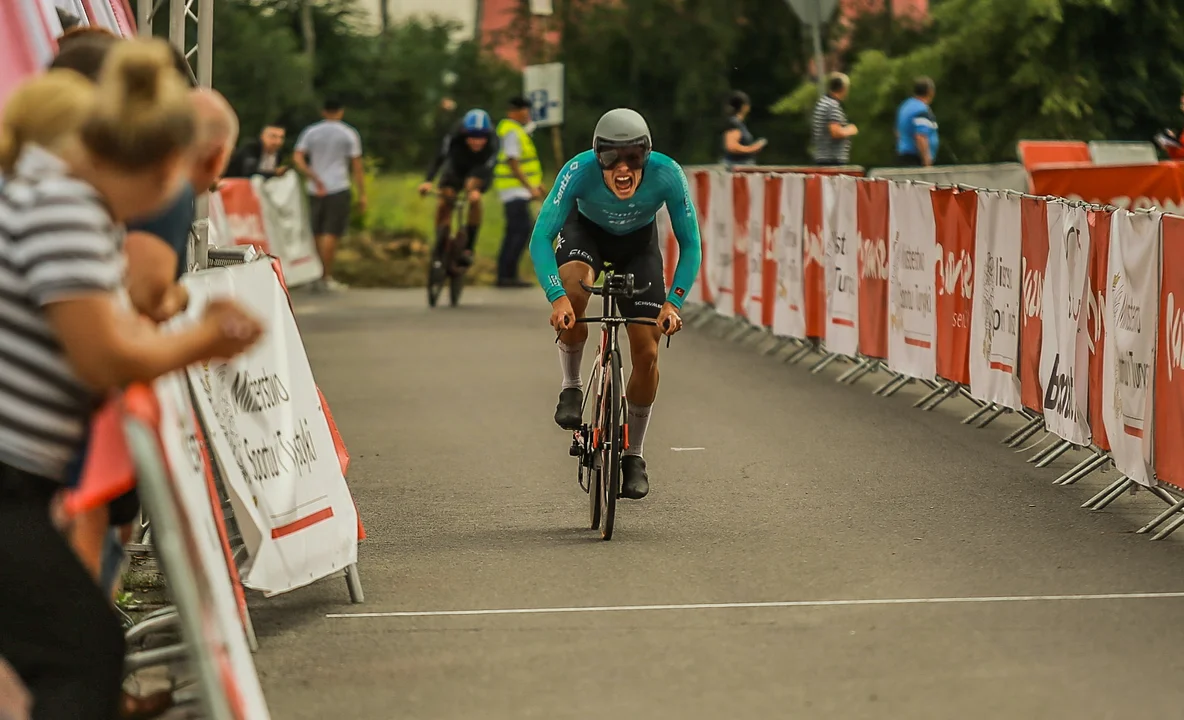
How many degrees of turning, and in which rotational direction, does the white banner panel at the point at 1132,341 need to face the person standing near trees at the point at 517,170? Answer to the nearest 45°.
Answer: approximately 90° to its right

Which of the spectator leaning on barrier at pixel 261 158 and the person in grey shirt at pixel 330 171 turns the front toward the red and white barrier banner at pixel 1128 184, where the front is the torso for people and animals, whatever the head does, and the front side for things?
the spectator leaning on barrier

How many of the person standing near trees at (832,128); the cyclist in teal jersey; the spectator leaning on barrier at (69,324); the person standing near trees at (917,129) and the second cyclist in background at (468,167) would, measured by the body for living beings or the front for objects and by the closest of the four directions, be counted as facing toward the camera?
2

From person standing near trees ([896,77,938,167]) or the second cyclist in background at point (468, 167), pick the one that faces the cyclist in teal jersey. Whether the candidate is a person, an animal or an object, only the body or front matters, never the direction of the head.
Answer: the second cyclist in background

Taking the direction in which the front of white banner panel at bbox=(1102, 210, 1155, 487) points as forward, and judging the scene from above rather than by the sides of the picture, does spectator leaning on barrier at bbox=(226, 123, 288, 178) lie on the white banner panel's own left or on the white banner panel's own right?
on the white banner panel's own right

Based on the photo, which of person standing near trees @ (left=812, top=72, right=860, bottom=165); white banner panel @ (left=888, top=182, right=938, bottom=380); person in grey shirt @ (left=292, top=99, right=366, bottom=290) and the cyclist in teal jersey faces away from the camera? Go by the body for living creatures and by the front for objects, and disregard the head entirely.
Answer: the person in grey shirt
